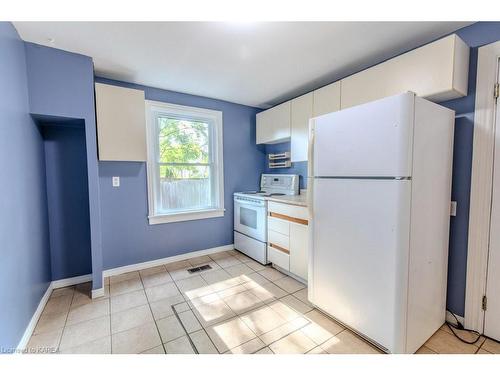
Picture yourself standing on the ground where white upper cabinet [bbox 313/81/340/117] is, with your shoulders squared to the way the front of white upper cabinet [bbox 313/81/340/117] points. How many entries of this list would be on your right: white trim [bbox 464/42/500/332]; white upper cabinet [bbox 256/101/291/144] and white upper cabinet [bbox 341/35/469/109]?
1

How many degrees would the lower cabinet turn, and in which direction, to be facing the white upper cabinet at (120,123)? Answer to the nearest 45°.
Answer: approximately 45° to its right

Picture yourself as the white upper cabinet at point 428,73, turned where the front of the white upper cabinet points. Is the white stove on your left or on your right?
on your right

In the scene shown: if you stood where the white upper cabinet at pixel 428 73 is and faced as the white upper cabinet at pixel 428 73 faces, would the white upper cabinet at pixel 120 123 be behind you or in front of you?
in front

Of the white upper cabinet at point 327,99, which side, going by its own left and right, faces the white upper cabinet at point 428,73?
left

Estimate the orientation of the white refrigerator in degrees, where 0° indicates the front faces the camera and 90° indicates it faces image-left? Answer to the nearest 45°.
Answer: approximately 45°

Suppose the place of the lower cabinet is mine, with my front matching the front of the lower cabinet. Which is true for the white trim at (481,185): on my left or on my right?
on my left

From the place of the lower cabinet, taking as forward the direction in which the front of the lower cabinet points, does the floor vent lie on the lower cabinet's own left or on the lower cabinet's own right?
on the lower cabinet's own right

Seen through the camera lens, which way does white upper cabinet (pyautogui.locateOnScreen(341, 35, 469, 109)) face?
facing the viewer and to the left of the viewer

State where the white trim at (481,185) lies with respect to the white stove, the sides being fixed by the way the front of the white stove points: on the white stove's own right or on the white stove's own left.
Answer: on the white stove's own left

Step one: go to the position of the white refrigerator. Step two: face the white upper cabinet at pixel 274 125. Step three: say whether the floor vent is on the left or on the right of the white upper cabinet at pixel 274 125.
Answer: left
